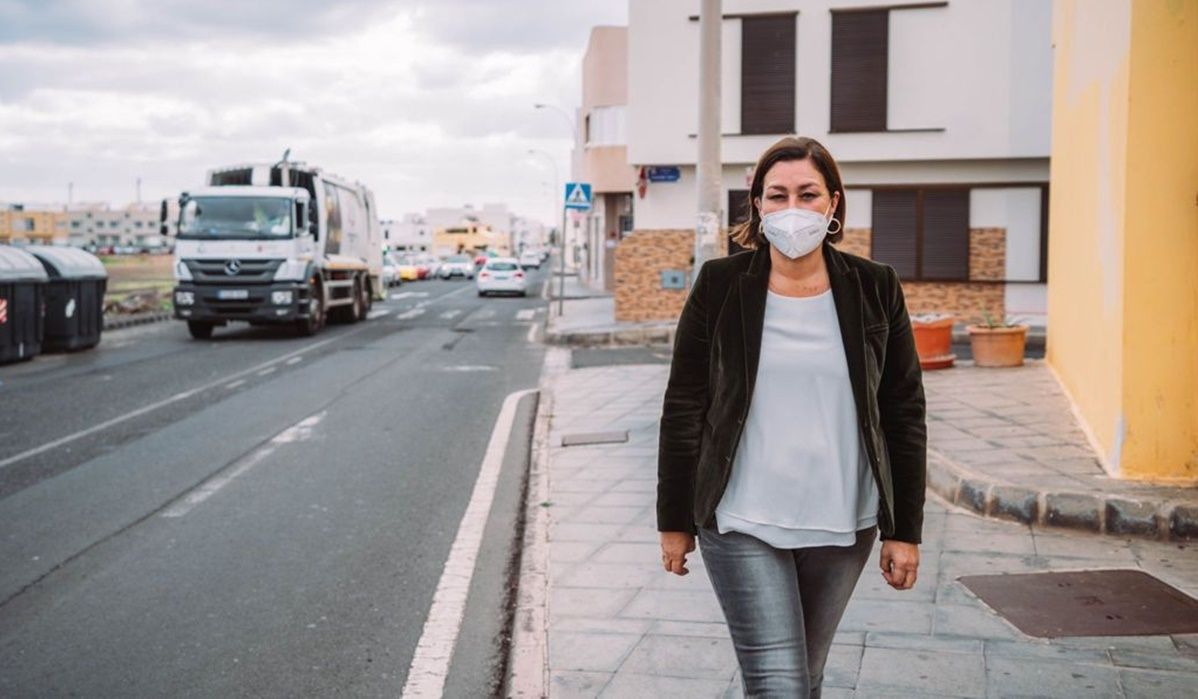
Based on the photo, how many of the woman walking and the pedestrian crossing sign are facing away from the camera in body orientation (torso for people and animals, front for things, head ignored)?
0

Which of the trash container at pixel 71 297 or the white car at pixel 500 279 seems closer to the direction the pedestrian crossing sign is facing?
the trash container

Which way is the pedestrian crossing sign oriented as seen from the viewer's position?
toward the camera

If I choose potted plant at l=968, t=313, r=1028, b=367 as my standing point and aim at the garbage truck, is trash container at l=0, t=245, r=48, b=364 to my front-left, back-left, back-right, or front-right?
front-left

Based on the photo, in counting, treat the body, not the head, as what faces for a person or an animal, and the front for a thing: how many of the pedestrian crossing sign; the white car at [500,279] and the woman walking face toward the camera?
2

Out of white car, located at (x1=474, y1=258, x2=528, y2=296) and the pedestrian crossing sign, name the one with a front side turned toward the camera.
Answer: the pedestrian crossing sign

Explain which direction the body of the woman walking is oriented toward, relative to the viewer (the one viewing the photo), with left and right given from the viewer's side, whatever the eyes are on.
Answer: facing the viewer

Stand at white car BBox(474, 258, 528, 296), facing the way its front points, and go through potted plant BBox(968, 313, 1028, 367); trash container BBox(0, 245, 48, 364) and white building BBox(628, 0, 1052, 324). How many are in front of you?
0

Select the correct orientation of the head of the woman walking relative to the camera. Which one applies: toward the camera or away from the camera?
toward the camera

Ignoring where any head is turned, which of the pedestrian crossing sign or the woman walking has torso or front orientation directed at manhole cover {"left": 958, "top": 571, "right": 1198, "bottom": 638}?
the pedestrian crossing sign

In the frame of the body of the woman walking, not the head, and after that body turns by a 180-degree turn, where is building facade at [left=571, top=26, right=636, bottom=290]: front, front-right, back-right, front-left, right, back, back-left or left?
front

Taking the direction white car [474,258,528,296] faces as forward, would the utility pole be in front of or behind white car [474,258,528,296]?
behind

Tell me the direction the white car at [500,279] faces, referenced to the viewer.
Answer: facing away from the viewer

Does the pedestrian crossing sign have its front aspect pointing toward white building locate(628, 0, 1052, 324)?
no

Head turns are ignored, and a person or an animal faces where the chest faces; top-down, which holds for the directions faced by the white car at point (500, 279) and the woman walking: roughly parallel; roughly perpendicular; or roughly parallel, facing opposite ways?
roughly parallel, facing opposite ways

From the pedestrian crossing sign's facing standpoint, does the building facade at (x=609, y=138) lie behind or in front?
behind

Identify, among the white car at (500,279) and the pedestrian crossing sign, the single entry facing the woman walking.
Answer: the pedestrian crossing sign

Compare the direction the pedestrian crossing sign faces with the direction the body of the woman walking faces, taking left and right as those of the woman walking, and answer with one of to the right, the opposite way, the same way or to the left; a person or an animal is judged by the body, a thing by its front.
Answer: the same way
